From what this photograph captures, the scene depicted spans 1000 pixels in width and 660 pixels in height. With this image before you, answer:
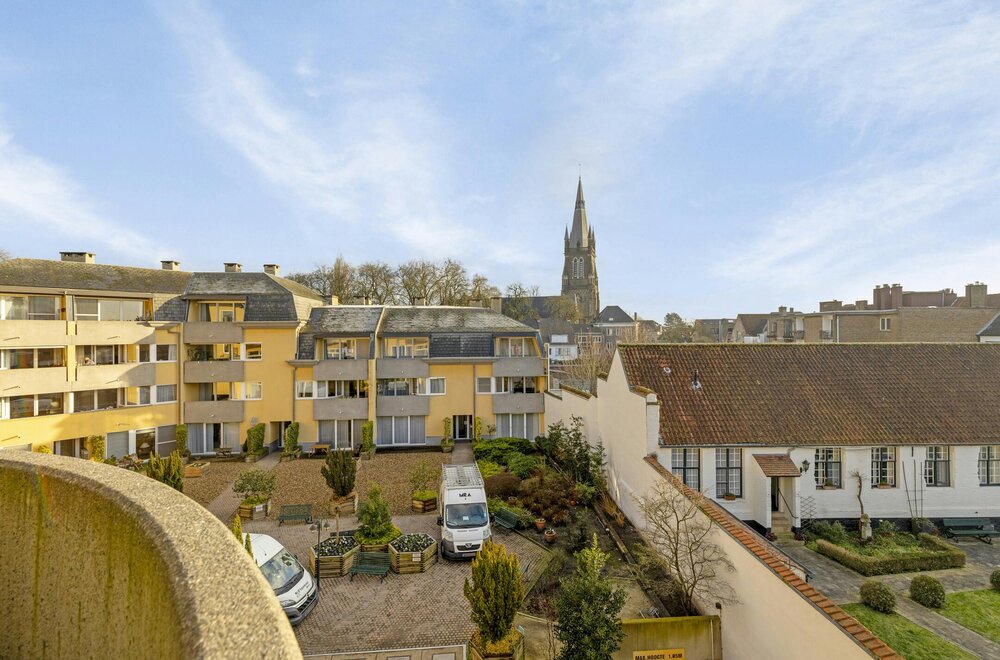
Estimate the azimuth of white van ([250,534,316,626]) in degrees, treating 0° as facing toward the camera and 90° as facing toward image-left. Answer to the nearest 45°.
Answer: approximately 315°

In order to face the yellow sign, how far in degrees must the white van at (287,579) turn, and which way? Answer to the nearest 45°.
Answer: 0° — it already faces it

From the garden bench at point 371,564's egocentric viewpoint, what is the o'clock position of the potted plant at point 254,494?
The potted plant is roughly at 5 o'clock from the garden bench.

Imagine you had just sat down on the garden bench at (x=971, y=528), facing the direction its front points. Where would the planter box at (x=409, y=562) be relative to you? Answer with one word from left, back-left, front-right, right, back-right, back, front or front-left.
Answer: front-right

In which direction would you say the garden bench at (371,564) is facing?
toward the camera

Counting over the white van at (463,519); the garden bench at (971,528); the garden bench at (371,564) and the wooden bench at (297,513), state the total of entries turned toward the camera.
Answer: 4

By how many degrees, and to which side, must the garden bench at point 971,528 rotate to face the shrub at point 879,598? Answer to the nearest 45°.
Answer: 0° — it already faces it

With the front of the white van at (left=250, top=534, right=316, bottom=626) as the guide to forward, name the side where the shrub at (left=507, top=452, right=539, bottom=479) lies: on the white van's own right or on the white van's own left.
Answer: on the white van's own left

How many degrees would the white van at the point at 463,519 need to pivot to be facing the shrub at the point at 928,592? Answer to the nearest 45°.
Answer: approximately 90° to its left

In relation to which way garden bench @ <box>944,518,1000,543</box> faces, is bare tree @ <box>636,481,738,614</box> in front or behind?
in front

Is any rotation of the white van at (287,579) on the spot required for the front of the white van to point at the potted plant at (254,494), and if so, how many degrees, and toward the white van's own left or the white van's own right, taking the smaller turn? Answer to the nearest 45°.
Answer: approximately 135° to the white van's own left

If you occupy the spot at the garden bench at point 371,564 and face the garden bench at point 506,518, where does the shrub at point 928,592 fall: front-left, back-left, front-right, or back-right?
front-right

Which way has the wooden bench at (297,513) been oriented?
toward the camera

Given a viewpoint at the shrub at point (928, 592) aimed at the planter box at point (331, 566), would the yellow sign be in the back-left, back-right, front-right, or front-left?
front-left
